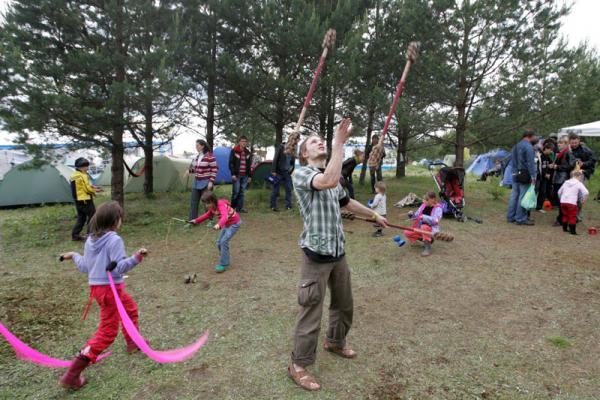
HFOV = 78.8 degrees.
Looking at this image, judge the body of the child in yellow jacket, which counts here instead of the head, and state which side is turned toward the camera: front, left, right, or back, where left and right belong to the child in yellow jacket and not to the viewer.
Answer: right

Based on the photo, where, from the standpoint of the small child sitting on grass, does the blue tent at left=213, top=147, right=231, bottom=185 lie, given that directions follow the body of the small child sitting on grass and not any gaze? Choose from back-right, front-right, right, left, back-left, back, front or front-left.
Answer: right

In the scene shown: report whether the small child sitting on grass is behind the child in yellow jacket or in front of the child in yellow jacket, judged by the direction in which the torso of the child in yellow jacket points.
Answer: in front

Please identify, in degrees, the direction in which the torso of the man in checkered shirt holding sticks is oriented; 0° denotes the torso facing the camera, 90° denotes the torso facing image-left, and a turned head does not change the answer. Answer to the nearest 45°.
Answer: approximately 315°

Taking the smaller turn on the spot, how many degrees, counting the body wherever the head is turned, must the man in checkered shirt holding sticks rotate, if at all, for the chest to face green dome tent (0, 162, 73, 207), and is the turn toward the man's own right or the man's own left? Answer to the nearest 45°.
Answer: approximately 180°

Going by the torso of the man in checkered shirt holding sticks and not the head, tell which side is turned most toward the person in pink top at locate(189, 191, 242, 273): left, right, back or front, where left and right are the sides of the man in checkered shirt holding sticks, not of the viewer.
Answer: back

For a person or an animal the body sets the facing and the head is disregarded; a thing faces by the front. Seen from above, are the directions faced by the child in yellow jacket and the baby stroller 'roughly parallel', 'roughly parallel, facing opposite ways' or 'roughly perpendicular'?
roughly perpendicular
